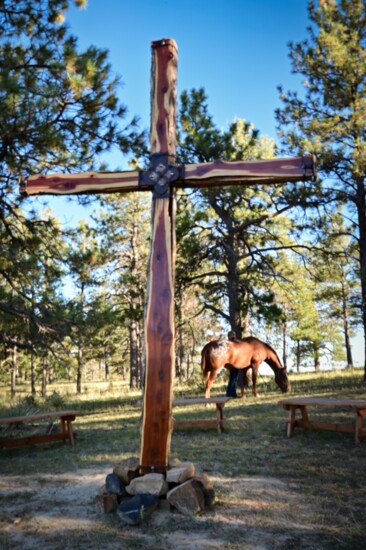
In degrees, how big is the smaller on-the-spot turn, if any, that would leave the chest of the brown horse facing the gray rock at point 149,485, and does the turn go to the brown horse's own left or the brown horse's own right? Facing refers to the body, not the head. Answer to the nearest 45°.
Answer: approximately 90° to the brown horse's own right

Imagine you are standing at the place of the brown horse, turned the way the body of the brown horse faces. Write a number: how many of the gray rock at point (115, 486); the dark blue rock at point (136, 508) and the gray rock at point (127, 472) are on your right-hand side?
3

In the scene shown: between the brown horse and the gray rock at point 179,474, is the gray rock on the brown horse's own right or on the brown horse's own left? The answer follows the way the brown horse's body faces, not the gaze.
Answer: on the brown horse's own right

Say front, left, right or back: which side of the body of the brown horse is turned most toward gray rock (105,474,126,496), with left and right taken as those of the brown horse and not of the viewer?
right

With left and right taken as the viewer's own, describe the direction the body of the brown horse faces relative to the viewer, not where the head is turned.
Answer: facing to the right of the viewer

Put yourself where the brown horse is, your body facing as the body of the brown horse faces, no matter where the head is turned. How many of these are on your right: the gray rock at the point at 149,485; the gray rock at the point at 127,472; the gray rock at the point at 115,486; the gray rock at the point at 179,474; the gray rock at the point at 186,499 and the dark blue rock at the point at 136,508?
6

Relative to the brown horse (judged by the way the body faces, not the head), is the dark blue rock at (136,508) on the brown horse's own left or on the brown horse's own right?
on the brown horse's own right

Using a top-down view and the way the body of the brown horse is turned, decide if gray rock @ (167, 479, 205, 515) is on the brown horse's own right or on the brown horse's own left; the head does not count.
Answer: on the brown horse's own right

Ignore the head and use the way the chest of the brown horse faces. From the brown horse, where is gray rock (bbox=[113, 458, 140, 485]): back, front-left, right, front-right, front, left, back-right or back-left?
right

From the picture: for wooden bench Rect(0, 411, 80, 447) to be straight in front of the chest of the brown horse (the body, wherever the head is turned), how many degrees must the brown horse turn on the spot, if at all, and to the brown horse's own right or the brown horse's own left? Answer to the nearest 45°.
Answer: approximately 135° to the brown horse's own right
